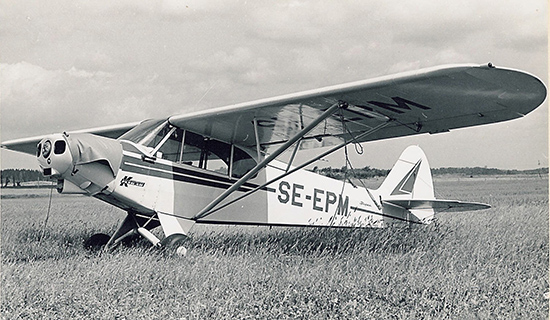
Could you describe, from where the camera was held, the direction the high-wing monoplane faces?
facing the viewer and to the left of the viewer
